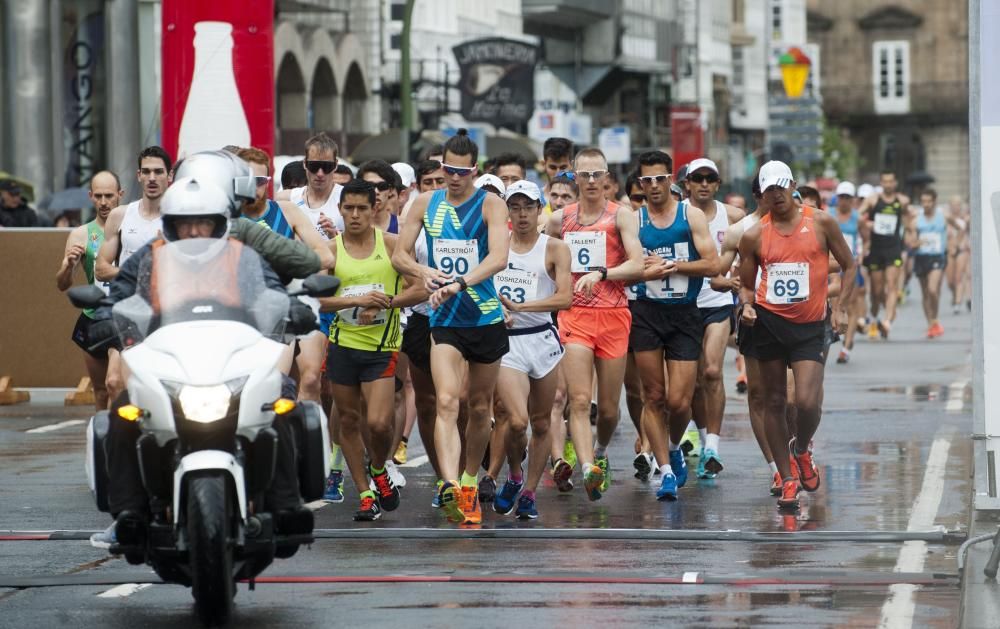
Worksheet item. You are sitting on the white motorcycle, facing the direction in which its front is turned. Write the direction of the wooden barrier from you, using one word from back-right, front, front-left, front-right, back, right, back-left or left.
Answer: back

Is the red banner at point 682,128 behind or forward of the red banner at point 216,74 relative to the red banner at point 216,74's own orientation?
behind

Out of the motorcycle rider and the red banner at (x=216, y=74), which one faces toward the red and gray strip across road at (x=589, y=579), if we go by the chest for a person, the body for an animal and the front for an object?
the red banner

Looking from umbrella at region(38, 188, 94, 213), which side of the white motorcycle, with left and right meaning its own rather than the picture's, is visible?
back

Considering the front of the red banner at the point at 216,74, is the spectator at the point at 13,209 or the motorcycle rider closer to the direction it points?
the motorcycle rider

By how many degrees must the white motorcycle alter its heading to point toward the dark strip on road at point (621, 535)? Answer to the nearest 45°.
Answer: approximately 135° to its left

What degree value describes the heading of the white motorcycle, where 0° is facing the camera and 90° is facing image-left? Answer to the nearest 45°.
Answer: approximately 0°
